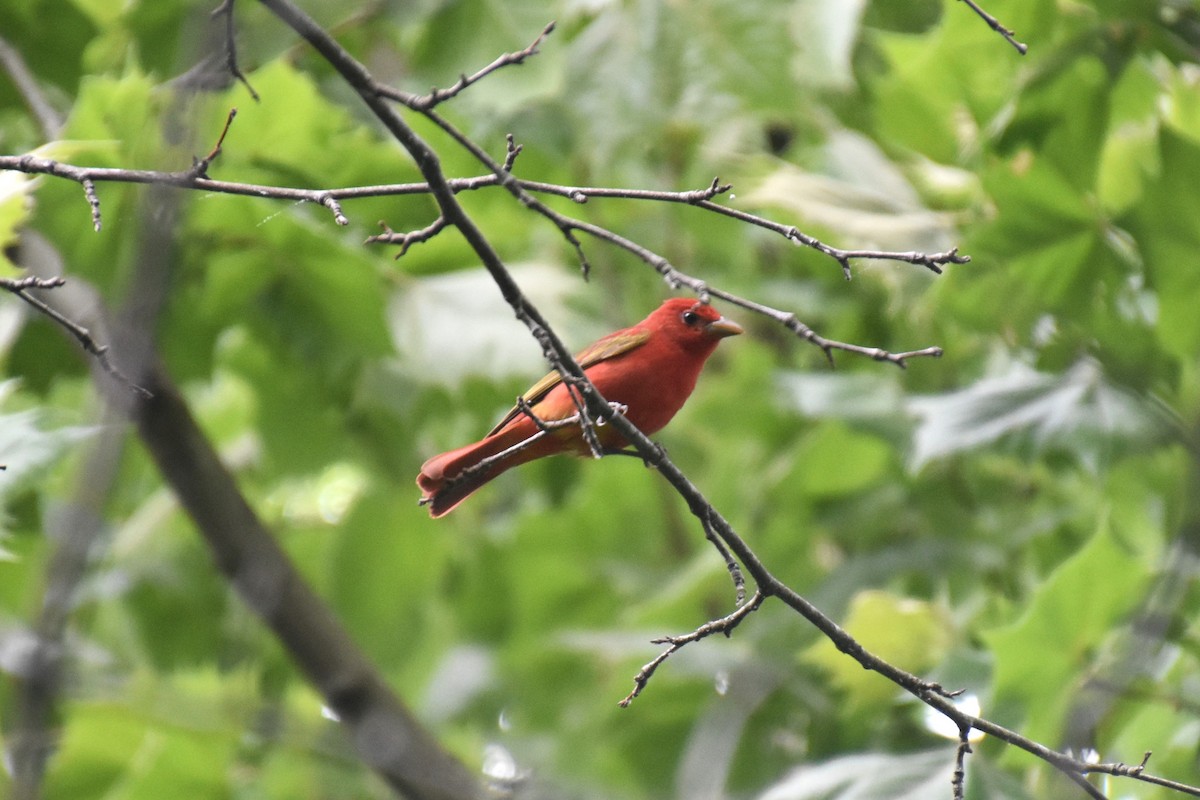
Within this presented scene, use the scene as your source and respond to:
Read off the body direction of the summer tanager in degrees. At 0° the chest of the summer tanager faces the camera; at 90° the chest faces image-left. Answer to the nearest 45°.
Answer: approximately 270°
